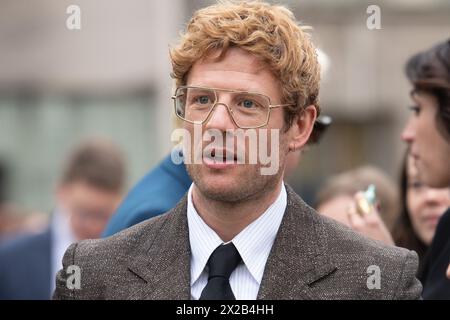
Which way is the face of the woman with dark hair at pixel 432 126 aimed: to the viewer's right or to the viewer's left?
to the viewer's left

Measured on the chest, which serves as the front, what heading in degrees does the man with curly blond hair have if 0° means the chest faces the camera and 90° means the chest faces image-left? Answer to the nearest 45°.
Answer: approximately 0°
